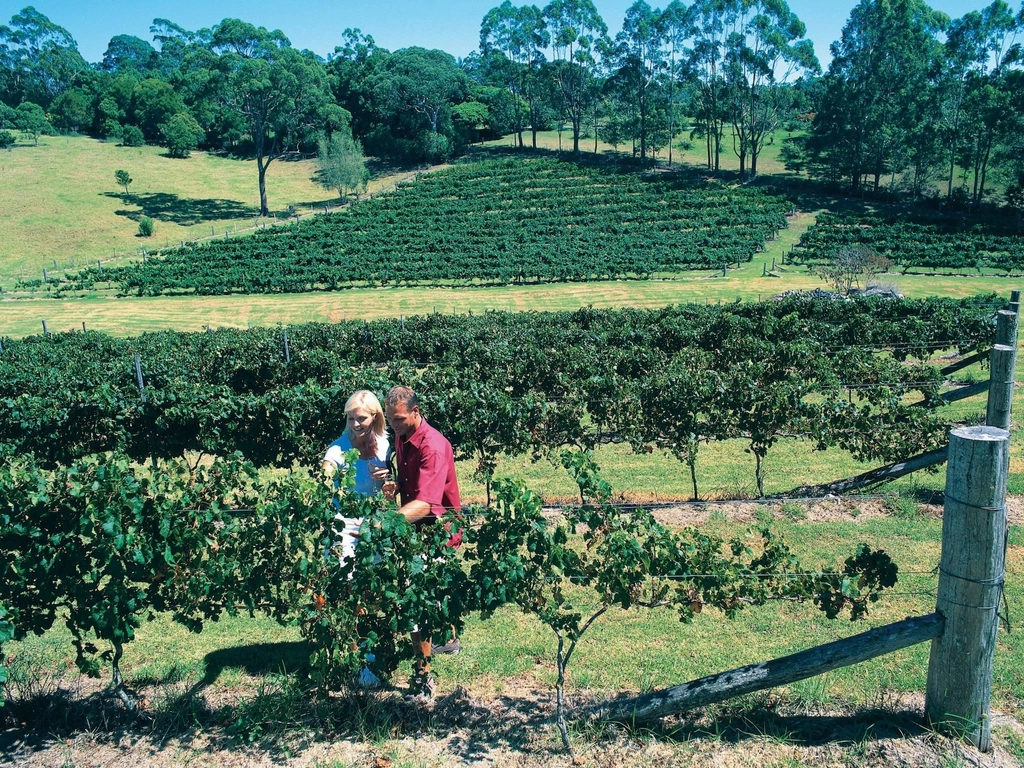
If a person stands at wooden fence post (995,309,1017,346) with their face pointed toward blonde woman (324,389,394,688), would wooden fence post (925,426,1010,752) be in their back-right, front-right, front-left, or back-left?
front-left

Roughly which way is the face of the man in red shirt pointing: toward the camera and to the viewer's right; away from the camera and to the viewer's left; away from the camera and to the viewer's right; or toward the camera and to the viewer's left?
toward the camera and to the viewer's left

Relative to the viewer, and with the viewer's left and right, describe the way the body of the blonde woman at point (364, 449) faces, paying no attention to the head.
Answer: facing the viewer and to the left of the viewer

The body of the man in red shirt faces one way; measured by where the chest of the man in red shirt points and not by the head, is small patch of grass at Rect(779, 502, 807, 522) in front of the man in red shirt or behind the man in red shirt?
behind

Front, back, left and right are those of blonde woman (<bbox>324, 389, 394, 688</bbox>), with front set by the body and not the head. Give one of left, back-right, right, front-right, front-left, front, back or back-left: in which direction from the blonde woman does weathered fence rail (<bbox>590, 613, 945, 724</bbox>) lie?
left

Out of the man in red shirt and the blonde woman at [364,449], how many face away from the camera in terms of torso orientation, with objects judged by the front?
0
